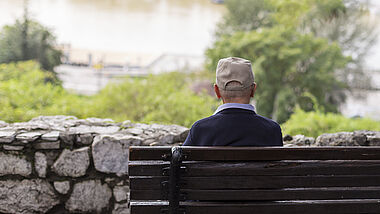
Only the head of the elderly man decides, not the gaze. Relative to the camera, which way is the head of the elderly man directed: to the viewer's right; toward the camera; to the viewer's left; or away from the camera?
away from the camera

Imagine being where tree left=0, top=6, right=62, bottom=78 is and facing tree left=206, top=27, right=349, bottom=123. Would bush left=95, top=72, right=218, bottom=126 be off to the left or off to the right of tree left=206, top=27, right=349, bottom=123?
right

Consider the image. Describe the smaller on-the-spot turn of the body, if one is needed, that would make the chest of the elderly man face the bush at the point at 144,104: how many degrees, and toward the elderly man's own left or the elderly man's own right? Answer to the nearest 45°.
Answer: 0° — they already face it

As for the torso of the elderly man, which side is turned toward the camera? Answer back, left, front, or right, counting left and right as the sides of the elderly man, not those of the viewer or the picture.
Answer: back

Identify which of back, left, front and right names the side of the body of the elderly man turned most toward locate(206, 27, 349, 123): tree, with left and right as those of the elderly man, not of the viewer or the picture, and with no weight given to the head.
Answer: front

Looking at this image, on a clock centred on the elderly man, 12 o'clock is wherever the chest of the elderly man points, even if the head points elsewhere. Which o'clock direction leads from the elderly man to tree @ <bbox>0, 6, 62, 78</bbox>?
The tree is roughly at 11 o'clock from the elderly man.

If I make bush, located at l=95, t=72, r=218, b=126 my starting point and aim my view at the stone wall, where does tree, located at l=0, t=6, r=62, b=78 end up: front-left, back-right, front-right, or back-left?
back-right
